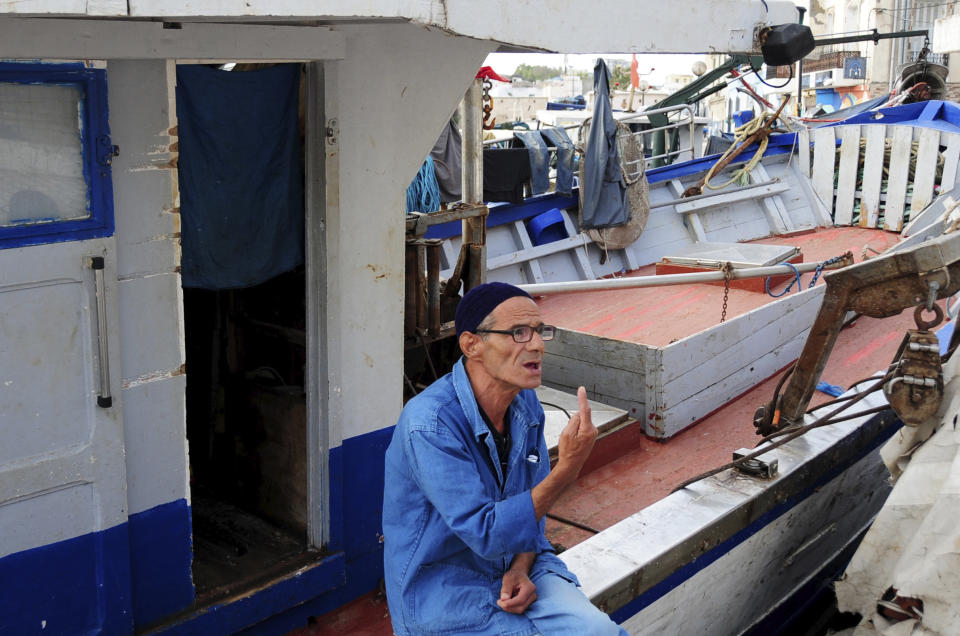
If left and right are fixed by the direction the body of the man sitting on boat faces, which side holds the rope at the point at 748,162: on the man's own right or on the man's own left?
on the man's own left

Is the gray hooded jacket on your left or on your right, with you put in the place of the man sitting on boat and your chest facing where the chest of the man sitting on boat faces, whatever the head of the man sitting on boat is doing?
on your left

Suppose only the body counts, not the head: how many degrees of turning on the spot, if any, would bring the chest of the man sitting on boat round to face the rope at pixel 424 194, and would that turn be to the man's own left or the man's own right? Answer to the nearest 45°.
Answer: approximately 135° to the man's own left

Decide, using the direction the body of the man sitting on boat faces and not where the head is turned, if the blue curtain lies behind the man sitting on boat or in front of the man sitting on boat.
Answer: behind

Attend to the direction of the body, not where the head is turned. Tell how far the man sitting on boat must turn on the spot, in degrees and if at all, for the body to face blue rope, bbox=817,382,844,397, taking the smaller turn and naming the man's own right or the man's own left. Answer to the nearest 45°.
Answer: approximately 90° to the man's own left

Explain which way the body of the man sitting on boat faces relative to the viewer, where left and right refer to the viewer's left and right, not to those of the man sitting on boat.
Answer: facing the viewer and to the right of the viewer
